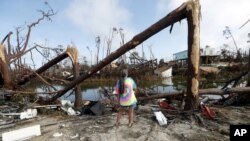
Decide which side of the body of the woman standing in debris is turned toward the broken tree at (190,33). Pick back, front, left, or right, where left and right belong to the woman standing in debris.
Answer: right

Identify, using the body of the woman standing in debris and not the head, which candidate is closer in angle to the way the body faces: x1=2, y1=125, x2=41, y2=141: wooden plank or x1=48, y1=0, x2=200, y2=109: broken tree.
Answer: the broken tree

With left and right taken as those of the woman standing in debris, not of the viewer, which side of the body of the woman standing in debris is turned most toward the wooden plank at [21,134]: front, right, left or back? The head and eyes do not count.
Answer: left

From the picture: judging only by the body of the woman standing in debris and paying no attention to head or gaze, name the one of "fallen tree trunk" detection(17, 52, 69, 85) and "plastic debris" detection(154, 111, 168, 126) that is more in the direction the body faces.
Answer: the fallen tree trunk

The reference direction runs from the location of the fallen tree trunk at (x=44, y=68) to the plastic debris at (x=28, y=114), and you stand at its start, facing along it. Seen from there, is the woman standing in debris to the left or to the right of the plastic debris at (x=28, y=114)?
left

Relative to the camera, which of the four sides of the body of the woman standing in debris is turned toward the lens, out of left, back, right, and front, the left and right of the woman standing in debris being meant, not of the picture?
back

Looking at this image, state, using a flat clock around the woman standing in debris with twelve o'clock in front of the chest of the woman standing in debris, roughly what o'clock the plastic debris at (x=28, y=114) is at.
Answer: The plastic debris is roughly at 10 o'clock from the woman standing in debris.

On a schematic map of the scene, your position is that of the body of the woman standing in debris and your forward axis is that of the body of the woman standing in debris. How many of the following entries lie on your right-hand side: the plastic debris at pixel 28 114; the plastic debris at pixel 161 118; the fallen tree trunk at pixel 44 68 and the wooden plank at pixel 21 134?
1

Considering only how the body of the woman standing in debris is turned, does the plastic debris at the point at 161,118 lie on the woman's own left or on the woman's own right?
on the woman's own right

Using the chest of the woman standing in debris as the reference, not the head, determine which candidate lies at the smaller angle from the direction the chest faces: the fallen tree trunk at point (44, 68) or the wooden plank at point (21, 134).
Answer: the fallen tree trunk

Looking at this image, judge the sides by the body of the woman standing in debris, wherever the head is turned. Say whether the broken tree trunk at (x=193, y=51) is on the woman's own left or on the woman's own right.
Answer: on the woman's own right
